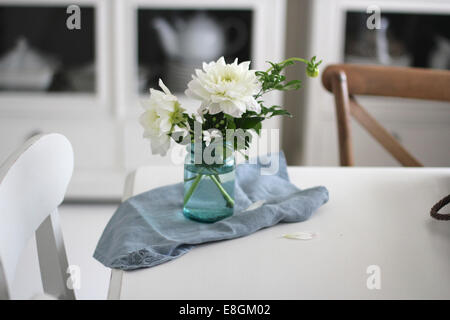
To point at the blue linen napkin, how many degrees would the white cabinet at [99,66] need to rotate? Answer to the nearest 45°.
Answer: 0° — it already faces it

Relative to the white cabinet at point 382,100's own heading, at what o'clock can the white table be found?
The white table is roughly at 12 o'clock from the white cabinet.

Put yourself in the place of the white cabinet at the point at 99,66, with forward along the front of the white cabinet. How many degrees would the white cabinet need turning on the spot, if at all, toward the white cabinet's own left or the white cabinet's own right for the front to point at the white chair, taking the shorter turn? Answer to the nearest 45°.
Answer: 0° — it already faces it

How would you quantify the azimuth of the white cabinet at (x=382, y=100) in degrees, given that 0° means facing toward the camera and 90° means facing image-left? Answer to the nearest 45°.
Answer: approximately 0°

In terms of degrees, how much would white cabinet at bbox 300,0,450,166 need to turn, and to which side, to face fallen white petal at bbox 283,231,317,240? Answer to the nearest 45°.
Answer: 0° — it already faces it

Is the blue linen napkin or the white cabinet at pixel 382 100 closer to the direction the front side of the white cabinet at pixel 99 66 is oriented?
the blue linen napkin
